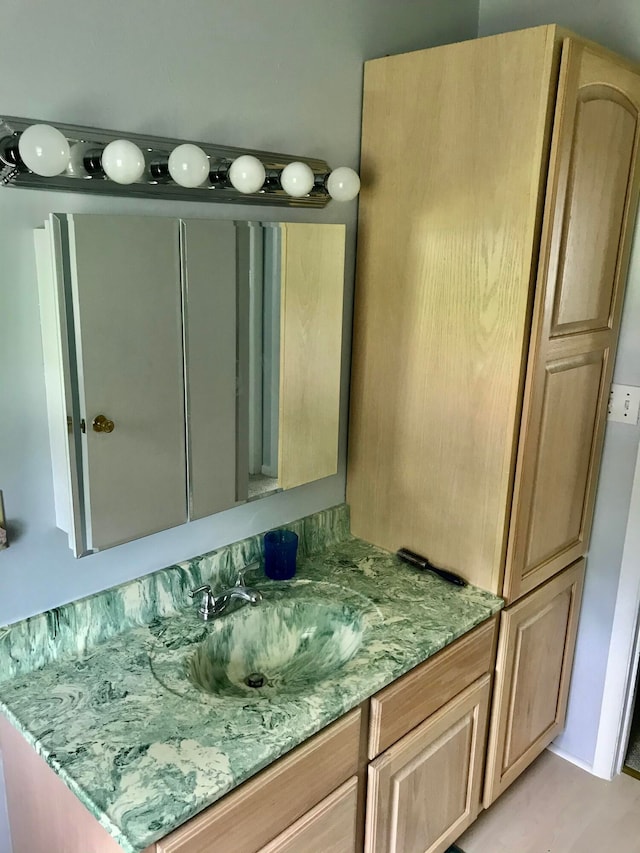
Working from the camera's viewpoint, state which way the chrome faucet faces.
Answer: facing the viewer and to the right of the viewer

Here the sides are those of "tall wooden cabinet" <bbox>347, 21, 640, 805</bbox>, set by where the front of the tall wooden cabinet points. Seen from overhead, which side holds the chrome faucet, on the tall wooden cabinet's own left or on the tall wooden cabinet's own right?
on the tall wooden cabinet's own right

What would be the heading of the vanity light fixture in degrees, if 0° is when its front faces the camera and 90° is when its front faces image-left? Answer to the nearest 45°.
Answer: approximately 315°

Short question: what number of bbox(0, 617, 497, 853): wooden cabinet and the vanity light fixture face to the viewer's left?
0

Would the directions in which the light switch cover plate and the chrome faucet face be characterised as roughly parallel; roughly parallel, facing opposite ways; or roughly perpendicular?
roughly perpendicular
